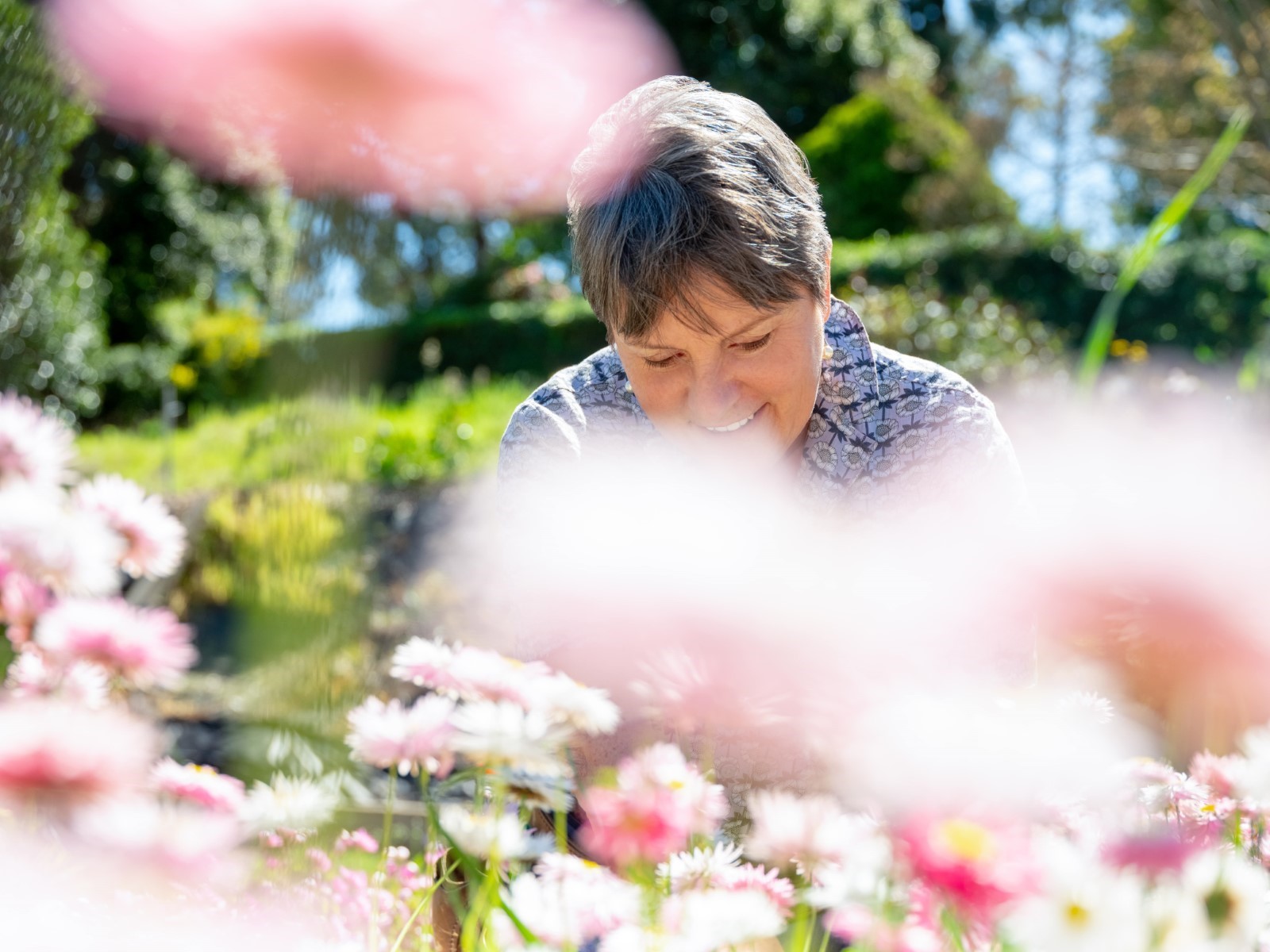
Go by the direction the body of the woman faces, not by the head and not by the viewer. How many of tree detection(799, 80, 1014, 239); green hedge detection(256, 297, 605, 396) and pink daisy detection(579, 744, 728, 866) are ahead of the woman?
1

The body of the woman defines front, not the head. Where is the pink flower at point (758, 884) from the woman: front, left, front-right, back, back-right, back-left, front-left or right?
front

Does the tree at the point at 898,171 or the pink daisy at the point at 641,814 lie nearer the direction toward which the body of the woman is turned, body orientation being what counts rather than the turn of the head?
the pink daisy

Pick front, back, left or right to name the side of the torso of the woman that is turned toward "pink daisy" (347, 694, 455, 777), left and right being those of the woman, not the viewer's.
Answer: front

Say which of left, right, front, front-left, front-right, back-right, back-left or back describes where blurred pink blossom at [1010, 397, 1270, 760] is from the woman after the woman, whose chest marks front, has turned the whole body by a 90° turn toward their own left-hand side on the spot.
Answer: right

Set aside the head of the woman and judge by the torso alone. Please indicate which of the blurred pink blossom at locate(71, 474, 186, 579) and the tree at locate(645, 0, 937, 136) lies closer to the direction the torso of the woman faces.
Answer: the blurred pink blossom

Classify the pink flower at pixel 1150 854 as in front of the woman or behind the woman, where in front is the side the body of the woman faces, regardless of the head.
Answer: in front

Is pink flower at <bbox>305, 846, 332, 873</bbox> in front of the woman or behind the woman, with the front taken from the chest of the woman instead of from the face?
in front

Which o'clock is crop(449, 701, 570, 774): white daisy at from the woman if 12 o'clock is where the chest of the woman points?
The white daisy is roughly at 12 o'clock from the woman.

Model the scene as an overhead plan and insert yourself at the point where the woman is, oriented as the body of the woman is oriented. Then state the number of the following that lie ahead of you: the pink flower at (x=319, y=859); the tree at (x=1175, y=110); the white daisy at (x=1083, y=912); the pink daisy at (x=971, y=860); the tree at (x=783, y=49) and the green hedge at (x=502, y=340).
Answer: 3

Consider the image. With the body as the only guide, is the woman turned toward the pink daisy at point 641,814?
yes

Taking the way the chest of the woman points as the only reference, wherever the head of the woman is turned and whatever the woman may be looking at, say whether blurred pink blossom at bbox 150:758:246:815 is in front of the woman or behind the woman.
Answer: in front

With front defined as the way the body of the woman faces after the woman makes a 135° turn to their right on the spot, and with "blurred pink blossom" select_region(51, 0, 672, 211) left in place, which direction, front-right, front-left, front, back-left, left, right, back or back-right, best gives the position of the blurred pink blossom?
back-left

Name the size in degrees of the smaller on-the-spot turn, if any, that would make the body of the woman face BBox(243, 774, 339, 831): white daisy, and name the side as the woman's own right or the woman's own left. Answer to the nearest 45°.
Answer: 0° — they already face it

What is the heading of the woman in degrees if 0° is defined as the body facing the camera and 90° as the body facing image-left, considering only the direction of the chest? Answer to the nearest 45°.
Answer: approximately 0°

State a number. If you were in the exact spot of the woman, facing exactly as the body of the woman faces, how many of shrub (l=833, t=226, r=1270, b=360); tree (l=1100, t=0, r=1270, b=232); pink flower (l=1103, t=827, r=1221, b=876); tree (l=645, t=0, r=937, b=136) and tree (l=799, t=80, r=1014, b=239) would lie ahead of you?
1
